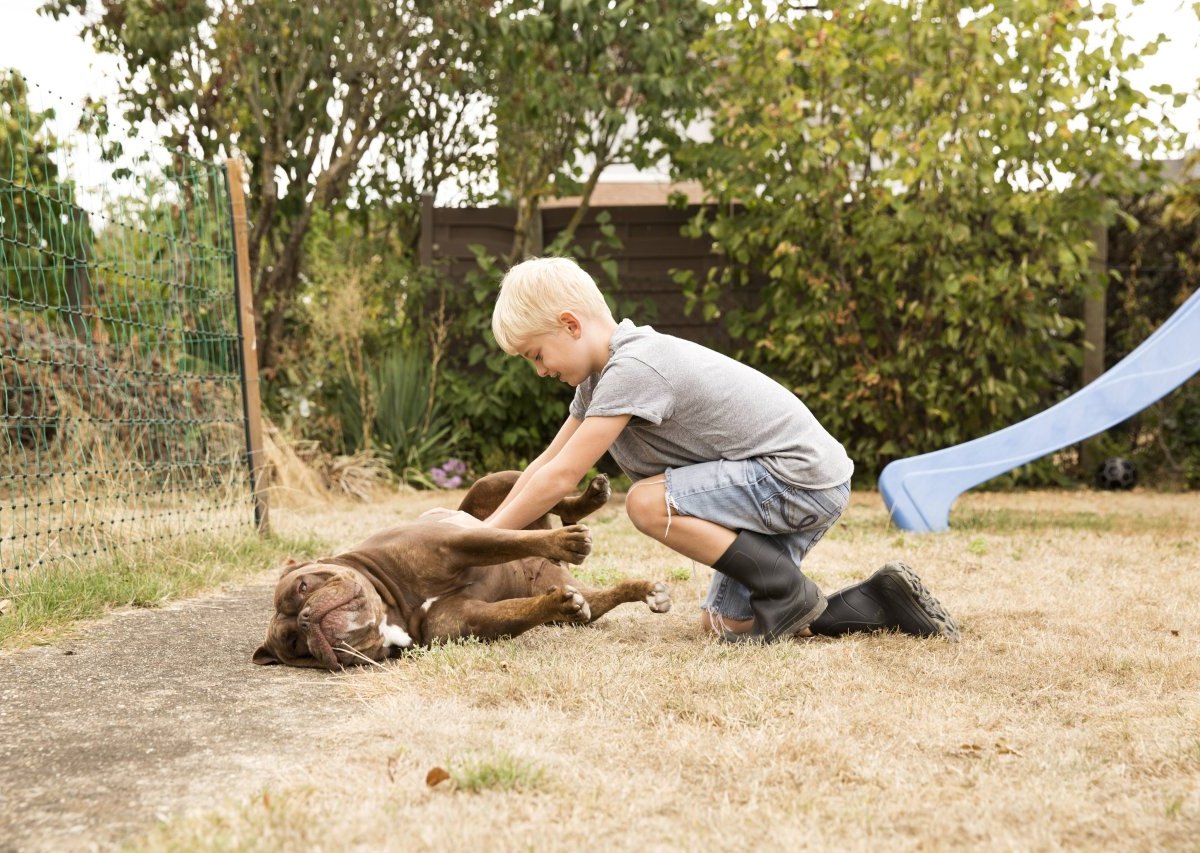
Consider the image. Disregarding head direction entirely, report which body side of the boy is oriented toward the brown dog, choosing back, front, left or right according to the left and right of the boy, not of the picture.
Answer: front

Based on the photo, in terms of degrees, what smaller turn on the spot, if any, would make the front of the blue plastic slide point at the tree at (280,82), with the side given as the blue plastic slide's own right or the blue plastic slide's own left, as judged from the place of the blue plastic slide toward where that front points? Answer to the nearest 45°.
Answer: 0° — it already faces it

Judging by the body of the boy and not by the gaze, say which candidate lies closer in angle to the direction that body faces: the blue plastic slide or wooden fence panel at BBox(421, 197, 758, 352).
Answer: the wooden fence panel

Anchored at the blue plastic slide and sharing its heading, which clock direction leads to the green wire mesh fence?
The green wire mesh fence is roughly at 11 o'clock from the blue plastic slide.

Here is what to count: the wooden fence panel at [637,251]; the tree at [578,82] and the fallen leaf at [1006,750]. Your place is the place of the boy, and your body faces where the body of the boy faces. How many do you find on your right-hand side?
2

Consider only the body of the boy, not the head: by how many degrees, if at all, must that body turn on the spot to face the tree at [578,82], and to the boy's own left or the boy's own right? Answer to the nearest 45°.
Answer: approximately 90° to the boy's own right

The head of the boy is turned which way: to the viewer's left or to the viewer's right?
to the viewer's left

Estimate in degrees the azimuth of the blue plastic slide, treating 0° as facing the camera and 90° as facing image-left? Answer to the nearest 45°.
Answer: approximately 90°

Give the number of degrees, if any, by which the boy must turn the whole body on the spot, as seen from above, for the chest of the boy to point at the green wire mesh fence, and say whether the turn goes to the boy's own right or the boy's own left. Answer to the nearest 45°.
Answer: approximately 45° to the boy's own right

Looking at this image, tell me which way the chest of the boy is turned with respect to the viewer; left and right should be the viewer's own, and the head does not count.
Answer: facing to the left of the viewer

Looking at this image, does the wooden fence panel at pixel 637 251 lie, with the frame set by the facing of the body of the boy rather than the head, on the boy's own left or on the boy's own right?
on the boy's own right

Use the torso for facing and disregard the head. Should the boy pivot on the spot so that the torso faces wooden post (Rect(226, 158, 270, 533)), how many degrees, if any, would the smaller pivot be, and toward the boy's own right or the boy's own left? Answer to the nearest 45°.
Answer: approximately 45° to the boy's own right
